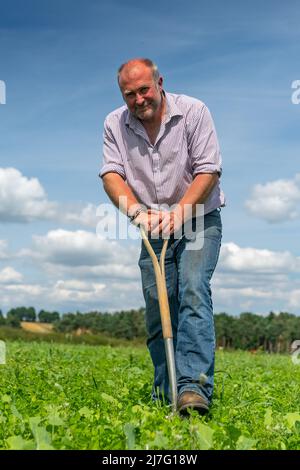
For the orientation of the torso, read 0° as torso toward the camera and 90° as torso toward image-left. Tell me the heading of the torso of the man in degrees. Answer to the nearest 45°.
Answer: approximately 0°
